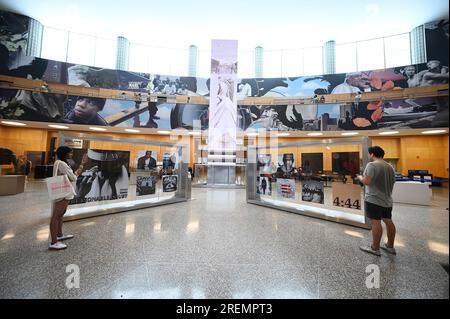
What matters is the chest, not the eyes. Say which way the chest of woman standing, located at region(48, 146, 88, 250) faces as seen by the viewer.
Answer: to the viewer's right

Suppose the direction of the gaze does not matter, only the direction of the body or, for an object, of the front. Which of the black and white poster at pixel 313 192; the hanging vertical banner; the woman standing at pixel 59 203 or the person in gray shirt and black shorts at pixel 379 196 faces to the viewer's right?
the woman standing

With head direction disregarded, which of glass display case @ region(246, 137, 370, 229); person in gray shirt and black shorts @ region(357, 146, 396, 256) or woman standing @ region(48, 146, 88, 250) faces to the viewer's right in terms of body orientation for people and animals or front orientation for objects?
the woman standing

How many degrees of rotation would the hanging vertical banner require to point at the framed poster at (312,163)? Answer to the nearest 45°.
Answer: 0° — it already faces it

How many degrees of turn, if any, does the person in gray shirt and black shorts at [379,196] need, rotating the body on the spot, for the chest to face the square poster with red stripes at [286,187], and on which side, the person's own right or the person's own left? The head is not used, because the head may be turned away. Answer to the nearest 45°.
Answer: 0° — they already face it

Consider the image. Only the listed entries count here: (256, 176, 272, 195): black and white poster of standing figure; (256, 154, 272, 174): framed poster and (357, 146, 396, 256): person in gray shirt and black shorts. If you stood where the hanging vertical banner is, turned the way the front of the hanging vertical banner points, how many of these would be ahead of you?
3

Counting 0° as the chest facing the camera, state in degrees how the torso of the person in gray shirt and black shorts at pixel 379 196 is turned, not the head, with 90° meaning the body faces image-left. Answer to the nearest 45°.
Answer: approximately 135°

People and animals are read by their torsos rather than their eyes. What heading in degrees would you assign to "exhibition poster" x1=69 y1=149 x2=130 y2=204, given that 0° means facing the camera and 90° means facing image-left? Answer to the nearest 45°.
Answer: approximately 315°

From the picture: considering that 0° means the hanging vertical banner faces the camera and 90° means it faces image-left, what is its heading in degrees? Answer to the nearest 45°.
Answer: approximately 0°
